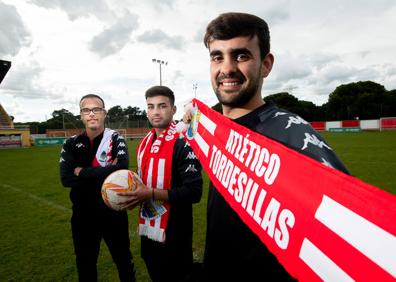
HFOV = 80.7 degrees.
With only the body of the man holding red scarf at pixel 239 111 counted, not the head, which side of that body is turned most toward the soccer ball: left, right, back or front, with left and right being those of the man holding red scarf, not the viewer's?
right

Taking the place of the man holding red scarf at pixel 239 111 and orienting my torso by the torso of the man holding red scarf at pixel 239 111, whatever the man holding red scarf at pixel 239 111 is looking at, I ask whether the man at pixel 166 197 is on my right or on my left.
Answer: on my right

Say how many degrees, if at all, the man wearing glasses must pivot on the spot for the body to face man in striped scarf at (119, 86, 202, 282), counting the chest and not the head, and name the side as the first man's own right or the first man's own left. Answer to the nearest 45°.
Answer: approximately 45° to the first man's own left

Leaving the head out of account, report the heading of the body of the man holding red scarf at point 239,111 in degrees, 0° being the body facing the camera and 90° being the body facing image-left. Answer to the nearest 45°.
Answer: approximately 45°

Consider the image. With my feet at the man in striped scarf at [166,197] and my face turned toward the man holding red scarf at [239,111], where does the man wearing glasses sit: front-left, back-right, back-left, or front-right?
back-right

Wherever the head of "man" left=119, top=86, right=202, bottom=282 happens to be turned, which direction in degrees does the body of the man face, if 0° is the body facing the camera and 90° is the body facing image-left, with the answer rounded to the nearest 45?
approximately 45°

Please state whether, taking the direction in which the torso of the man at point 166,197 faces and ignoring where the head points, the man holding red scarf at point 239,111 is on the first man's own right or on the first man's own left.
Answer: on the first man's own left

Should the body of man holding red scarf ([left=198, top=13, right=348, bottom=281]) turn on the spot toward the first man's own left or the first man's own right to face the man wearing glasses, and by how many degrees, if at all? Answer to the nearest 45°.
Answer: approximately 90° to the first man's own right

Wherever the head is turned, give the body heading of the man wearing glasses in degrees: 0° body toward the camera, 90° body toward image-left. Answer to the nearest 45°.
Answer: approximately 0°

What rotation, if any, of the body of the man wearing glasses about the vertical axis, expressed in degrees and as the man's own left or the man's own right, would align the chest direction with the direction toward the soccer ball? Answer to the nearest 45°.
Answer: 0° — they already face it
